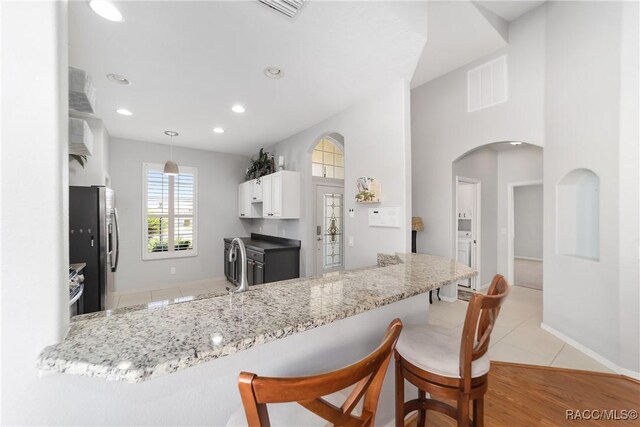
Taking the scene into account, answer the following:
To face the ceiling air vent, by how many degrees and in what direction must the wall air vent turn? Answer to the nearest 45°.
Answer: approximately 45° to its left

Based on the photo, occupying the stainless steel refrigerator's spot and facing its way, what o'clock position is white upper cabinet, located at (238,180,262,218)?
The white upper cabinet is roughly at 11 o'clock from the stainless steel refrigerator.

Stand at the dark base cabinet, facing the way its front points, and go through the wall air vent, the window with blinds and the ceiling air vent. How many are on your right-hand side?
1

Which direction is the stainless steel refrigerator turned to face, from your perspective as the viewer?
facing to the right of the viewer

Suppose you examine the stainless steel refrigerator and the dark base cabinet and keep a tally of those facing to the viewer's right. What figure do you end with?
1

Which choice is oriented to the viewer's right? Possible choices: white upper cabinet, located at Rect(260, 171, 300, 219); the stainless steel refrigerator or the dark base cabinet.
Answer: the stainless steel refrigerator

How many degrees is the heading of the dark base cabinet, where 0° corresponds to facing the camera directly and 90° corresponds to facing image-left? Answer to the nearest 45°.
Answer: approximately 45°

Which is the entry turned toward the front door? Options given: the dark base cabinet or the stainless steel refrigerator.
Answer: the stainless steel refrigerator

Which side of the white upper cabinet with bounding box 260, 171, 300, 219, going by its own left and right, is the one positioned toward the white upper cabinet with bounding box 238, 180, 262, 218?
right

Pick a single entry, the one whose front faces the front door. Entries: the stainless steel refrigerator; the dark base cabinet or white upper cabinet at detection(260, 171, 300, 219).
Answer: the stainless steel refrigerator

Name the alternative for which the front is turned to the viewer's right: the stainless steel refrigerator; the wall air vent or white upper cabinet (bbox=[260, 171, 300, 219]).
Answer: the stainless steel refrigerator
